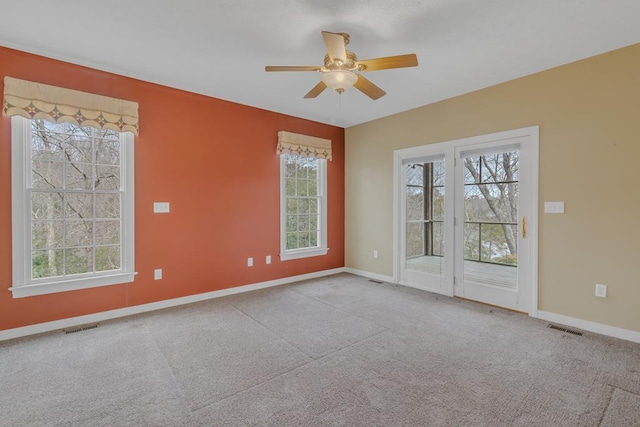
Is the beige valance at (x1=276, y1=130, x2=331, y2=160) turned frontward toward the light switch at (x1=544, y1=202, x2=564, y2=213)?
yes

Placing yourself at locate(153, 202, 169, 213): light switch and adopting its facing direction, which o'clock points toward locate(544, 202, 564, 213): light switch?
locate(544, 202, 564, 213): light switch is roughly at 10 o'clock from locate(153, 202, 169, 213): light switch.

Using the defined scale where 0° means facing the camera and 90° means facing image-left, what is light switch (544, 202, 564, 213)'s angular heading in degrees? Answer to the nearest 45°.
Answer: approximately 0°

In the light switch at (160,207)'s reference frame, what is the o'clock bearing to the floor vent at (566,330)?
The floor vent is roughly at 10 o'clock from the light switch.

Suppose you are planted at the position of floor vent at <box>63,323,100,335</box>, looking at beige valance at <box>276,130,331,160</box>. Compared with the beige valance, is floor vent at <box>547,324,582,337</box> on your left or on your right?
right

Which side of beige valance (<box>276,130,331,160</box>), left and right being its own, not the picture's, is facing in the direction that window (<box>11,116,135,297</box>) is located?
right

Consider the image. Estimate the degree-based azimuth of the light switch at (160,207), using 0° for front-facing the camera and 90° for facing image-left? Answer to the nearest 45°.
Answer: approximately 0°

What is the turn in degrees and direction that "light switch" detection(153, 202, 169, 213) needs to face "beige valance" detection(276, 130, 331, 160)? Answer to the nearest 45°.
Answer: approximately 90° to its left

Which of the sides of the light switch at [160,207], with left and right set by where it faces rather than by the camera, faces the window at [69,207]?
right

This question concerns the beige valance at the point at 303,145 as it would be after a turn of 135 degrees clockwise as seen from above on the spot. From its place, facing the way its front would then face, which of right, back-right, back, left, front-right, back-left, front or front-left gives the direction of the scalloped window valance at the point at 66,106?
front-left

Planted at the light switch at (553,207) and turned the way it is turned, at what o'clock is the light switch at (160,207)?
the light switch at (160,207) is roughly at 2 o'clock from the light switch at (553,207).

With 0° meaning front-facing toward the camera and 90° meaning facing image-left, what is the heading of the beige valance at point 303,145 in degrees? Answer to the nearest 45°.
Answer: approximately 315°

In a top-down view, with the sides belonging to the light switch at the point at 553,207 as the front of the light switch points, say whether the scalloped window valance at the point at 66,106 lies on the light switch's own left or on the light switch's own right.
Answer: on the light switch's own right
